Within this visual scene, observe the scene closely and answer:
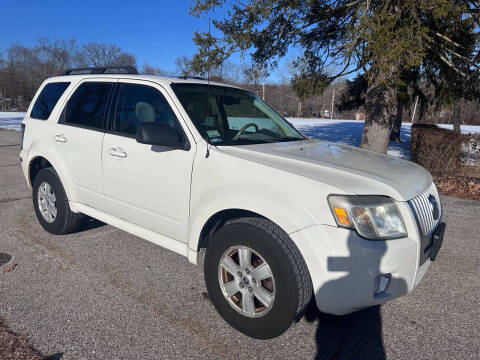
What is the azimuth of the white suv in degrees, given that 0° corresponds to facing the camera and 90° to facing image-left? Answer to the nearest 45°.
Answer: approximately 315°

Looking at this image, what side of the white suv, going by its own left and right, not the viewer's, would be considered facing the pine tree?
left

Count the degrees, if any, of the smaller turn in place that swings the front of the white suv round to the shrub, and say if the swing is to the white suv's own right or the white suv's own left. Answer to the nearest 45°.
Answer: approximately 90° to the white suv's own left
